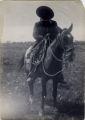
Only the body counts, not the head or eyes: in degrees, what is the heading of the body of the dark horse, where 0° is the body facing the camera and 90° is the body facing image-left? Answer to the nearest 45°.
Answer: approximately 315°
